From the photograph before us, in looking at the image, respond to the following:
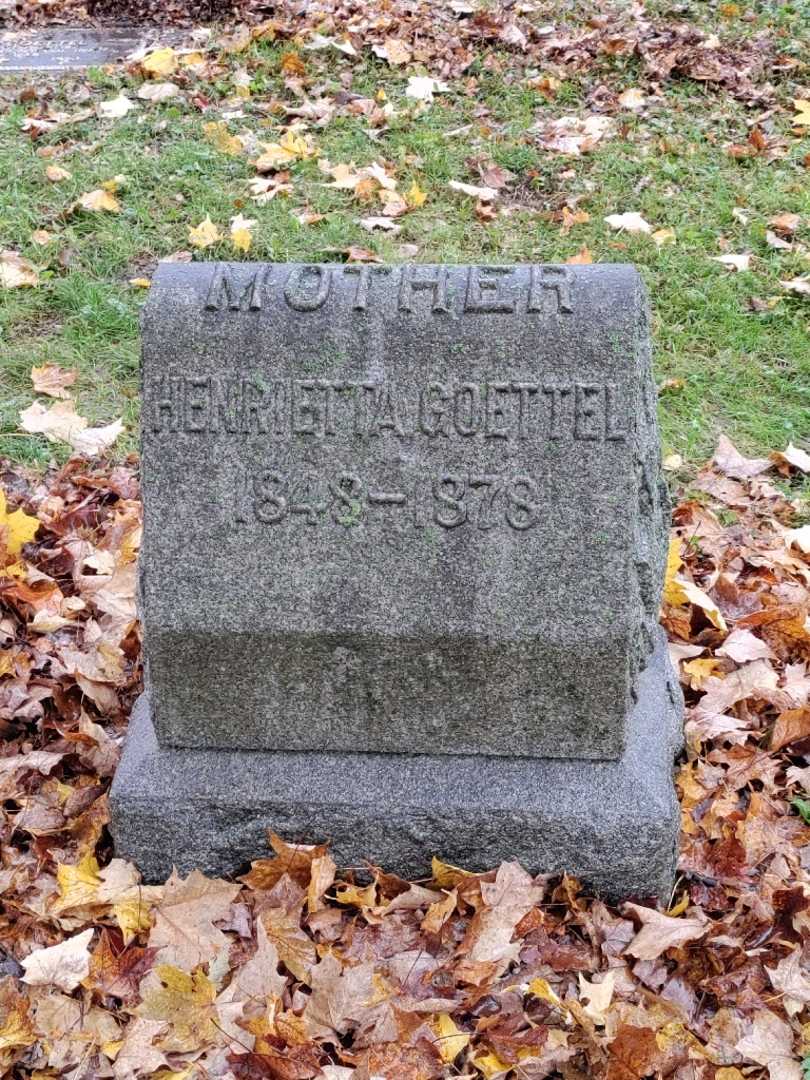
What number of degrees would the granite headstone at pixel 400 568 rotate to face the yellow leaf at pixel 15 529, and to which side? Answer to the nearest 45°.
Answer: approximately 135° to its right

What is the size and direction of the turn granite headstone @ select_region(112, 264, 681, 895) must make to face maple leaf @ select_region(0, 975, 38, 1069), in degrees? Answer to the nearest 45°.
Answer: approximately 45° to its right

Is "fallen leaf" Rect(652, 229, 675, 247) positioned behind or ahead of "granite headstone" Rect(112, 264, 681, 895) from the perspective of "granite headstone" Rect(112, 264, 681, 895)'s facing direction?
behind

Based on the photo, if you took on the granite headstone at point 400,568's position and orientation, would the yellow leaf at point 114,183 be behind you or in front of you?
behind

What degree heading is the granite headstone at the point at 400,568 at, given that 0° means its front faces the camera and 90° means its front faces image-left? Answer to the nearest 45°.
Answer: approximately 0°

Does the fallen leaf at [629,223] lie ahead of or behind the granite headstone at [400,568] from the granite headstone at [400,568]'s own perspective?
behind

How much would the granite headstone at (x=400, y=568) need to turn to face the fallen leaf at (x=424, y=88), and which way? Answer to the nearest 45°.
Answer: approximately 180°

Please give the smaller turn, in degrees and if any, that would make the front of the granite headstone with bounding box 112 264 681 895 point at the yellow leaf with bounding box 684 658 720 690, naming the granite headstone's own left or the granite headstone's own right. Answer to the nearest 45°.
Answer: approximately 135° to the granite headstone's own left
